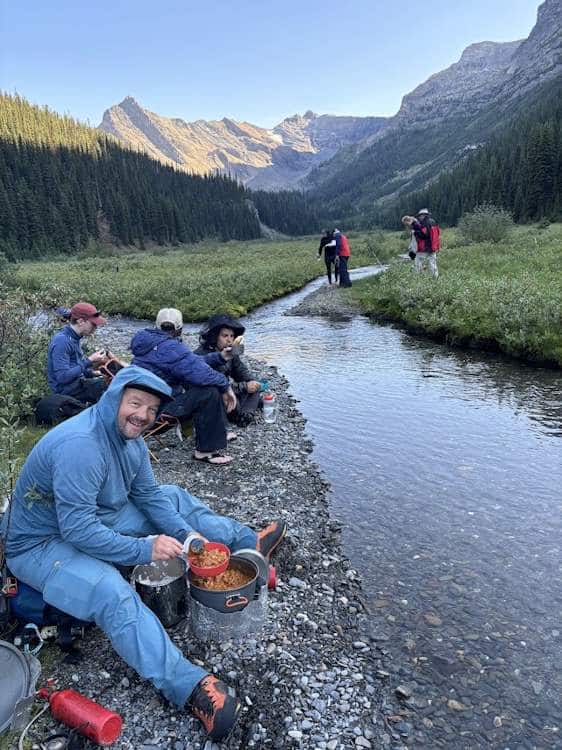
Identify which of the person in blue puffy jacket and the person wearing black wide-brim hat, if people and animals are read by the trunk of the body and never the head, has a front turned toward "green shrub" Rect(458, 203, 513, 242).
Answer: the person in blue puffy jacket

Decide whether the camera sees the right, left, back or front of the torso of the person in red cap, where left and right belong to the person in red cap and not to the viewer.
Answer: right

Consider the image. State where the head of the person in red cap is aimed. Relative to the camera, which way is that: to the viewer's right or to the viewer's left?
to the viewer's right

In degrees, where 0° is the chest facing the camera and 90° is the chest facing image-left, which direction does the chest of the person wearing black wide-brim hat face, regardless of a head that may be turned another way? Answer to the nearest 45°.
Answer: approximately 315°

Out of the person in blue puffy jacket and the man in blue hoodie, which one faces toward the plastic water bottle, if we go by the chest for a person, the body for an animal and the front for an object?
the person in blue puffy jacket

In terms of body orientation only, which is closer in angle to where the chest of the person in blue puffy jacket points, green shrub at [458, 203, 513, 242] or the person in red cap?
the green shrub

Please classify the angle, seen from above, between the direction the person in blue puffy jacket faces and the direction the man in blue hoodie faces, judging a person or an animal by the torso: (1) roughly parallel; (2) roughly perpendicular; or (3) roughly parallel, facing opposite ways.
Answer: roughly perpendicular

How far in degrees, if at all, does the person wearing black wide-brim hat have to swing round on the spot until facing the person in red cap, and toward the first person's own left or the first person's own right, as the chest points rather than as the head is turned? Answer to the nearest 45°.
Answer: approximately 135° to the first person's own right

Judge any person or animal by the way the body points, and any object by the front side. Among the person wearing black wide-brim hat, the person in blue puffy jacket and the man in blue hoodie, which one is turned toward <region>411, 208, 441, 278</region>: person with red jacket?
the person in blue puffy jacket

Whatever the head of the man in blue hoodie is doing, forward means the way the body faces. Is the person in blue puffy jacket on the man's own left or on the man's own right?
on the man's own left

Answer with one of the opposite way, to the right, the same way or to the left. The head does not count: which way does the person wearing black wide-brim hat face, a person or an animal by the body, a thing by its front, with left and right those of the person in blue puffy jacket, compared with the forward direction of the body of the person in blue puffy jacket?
to the right

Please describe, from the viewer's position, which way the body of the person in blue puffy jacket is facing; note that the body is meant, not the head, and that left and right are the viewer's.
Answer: facing away from the viewer and to the right of the viewer

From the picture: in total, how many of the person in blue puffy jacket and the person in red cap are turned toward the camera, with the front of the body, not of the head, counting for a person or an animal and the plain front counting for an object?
0

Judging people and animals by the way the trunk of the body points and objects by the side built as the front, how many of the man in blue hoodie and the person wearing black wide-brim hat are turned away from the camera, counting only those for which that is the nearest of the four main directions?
0
